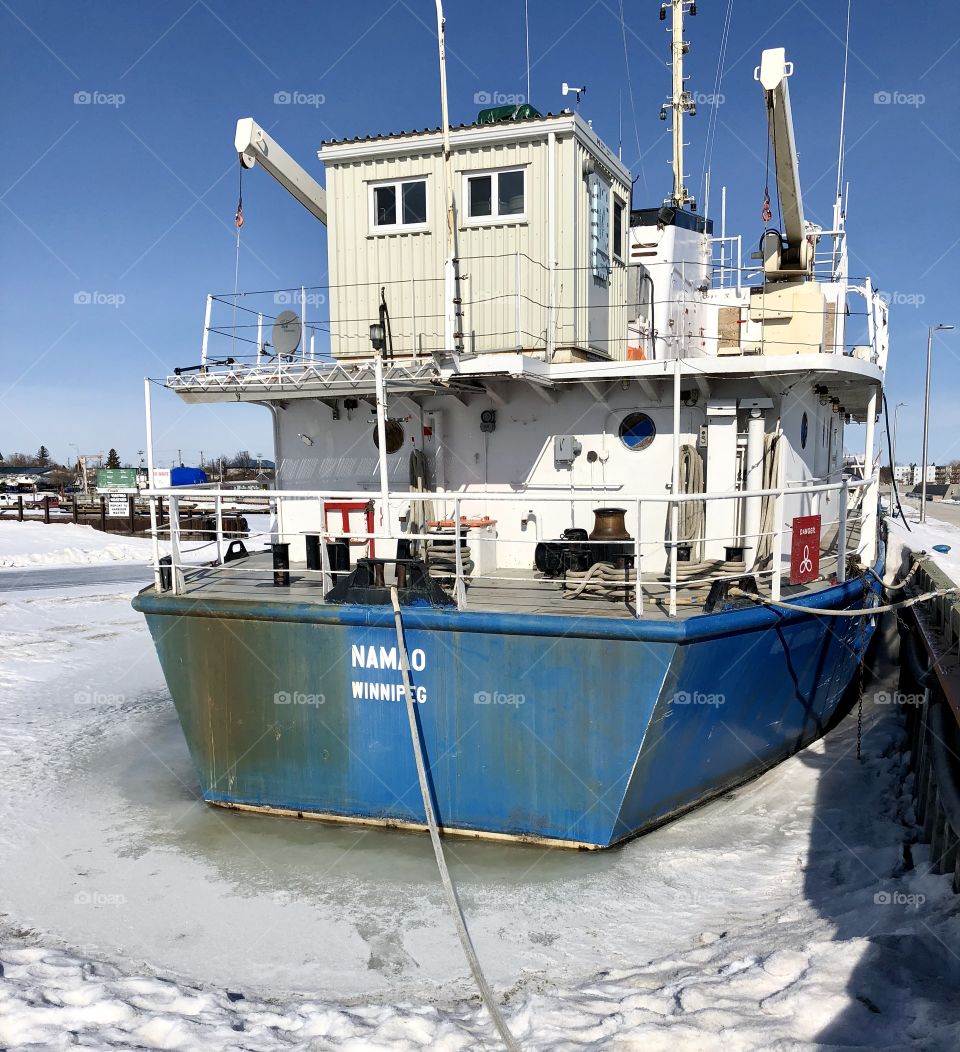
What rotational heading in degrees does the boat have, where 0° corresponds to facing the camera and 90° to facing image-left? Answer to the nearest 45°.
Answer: approximately 225°
